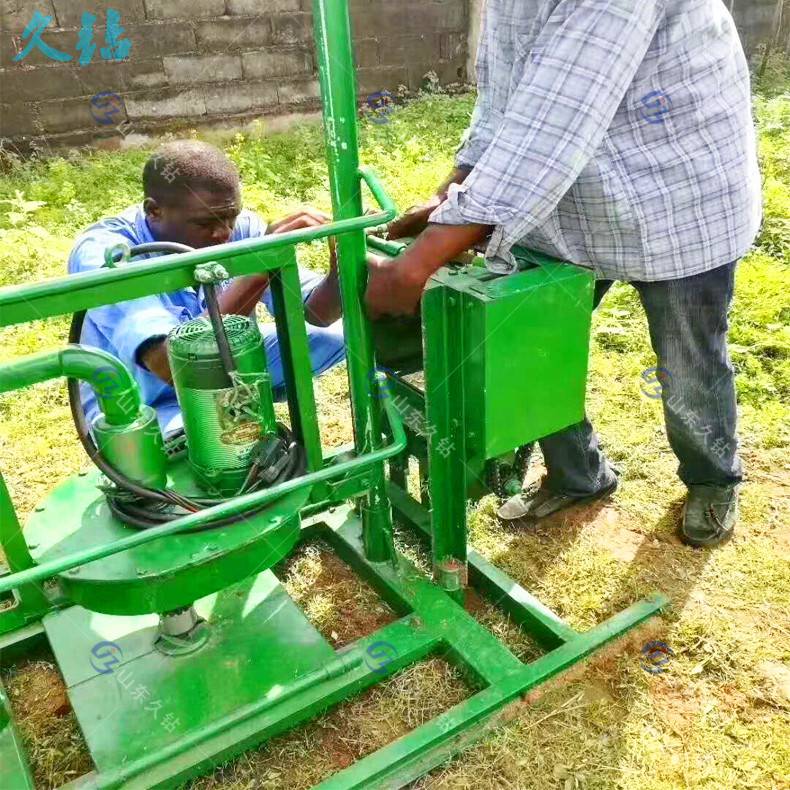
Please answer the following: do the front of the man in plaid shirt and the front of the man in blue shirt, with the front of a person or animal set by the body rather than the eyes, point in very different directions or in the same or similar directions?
very different directions

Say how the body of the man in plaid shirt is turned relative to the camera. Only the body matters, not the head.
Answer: to the viewer's left

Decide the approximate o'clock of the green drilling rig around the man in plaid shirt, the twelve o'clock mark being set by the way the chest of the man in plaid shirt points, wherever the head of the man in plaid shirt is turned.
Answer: The green drilling rig is roughly at 11 o'clock from the man in plaid shirt.

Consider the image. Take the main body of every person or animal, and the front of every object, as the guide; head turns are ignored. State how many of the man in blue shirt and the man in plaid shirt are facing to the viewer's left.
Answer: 1

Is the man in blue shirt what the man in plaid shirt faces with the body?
yes

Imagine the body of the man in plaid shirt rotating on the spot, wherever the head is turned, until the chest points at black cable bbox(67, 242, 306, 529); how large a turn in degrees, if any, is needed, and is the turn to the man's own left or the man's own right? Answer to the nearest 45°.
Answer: approximately 45° to the man's own left

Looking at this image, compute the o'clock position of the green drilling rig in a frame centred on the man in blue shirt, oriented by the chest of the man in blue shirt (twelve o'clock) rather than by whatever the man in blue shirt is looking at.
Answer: The green drilling rig is roughly at 1 o'clock from the man in blue shirt.

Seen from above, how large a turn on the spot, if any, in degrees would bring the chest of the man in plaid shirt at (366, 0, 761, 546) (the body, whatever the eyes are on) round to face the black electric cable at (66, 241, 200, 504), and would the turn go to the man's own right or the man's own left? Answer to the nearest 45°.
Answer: approximately 45° to the man's own left

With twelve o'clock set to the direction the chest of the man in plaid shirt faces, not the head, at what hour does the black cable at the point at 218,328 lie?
The black cable is roughly at 11 o'clock from the man in plaid shirt.
